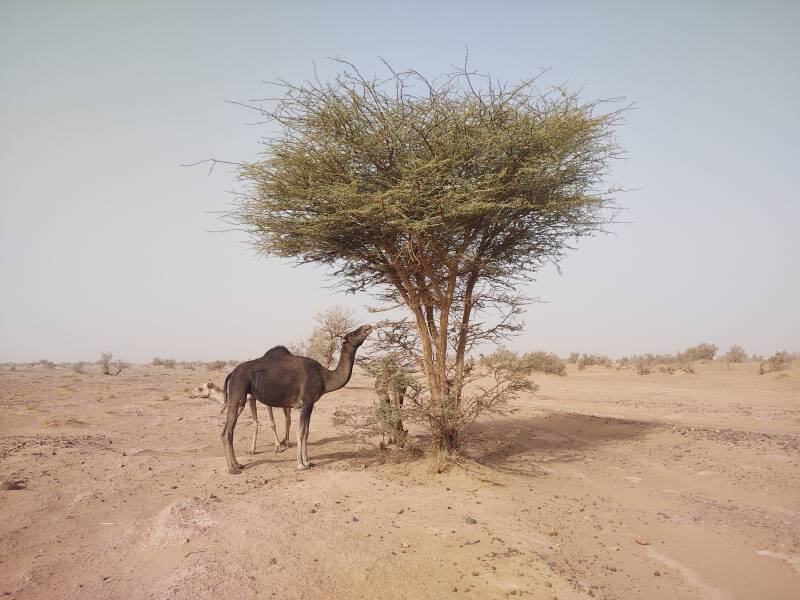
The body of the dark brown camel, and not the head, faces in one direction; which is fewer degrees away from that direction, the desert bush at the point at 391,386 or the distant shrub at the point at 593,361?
the desert bush

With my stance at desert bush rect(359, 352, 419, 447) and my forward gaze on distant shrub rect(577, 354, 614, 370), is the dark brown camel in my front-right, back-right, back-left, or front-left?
back-left

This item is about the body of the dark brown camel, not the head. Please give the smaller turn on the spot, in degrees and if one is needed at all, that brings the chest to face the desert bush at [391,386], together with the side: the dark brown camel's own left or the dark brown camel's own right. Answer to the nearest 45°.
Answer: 0° — it already faces it

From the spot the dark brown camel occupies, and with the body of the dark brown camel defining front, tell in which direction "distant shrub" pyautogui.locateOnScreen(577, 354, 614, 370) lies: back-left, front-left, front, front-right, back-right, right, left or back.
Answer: front-left

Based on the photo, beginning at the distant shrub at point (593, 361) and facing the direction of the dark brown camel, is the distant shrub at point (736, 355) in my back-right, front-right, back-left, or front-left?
back-left

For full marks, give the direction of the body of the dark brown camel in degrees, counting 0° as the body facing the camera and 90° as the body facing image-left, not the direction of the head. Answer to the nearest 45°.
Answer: approximately 270°

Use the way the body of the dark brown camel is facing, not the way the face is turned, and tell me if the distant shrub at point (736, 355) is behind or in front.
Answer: in front

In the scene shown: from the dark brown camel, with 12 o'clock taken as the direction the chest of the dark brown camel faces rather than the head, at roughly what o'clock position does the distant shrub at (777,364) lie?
The distant shrub is roughly at 11 o'clock from the dark brown camel.
